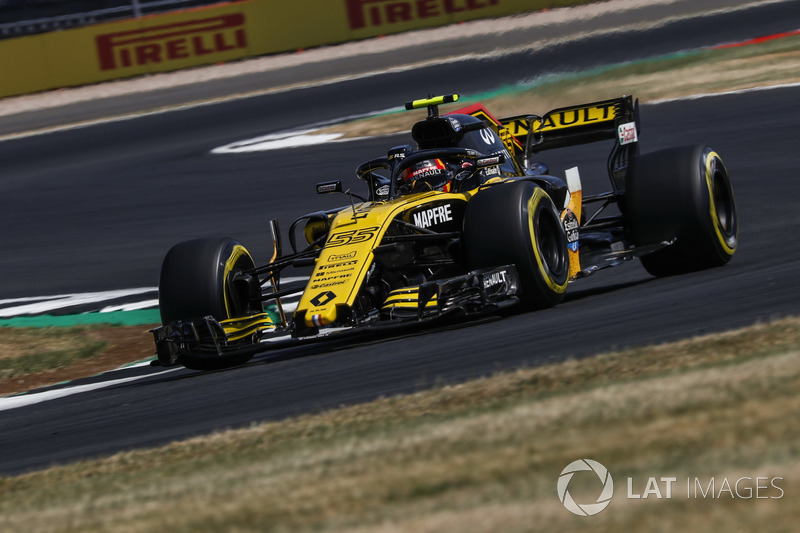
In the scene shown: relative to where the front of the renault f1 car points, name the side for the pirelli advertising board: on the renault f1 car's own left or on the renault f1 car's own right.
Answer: on the renault f1 car's own right

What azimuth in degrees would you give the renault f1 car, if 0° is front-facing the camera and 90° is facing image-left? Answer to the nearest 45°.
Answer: approximately 45°
